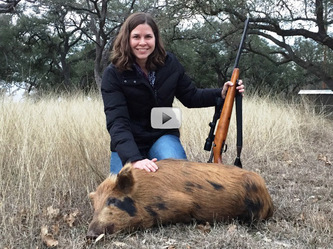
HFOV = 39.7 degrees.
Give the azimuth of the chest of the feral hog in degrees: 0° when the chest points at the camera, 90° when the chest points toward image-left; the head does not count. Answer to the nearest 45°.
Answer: approximately 90°

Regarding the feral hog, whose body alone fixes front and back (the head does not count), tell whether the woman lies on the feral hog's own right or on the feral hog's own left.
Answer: on the feral hog's own right
